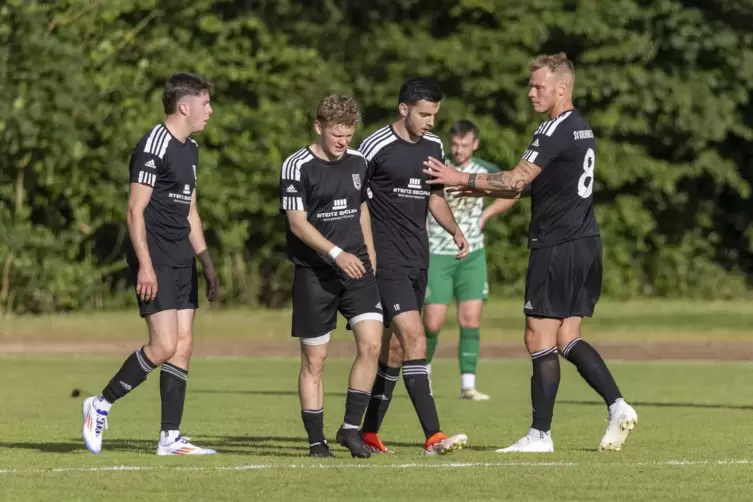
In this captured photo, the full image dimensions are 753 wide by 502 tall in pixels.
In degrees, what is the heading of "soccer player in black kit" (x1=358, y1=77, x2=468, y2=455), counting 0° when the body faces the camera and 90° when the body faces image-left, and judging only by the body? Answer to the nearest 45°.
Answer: approximately 315°

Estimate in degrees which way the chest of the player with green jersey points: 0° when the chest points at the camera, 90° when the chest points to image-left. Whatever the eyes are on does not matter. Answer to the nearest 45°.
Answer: approximately 0°

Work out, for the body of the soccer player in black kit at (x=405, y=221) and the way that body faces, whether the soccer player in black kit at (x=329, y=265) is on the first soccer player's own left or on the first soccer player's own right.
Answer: on the first soccer player's own right

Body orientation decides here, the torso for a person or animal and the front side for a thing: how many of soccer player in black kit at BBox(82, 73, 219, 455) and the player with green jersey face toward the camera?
1

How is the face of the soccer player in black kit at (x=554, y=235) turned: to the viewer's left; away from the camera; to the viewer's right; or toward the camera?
to the viewer's left

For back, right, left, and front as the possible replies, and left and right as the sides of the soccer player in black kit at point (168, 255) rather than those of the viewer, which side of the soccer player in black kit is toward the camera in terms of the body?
right

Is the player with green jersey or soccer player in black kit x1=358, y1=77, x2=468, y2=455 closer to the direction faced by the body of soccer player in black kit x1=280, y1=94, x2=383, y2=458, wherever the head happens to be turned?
the soccer player in black kit

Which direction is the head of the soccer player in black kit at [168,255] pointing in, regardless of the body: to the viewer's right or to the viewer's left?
to the viewer's right

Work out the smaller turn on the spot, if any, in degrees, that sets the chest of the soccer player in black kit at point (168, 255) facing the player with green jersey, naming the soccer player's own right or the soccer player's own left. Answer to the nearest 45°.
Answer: approximately 45° to the soccer player's own left

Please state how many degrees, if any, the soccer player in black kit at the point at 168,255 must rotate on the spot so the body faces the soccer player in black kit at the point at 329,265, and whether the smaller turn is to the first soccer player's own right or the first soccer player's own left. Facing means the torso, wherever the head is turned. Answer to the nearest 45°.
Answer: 0° — they already face them

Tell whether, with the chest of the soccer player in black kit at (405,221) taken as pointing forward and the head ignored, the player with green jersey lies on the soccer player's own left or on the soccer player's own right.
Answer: on the soccer player's own left

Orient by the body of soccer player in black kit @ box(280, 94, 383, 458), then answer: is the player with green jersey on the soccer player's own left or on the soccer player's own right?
on the soccer player's own left
